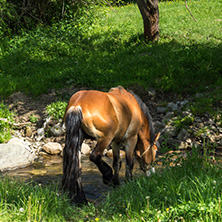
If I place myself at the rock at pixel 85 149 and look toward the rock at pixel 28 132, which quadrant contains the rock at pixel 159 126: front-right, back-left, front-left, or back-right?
back-right

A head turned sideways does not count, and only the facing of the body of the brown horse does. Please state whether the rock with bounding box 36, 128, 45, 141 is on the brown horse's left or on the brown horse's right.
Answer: on the brown horse's left

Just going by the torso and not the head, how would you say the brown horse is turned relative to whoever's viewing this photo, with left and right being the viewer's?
facing away from the viewer and to the right of the viewer

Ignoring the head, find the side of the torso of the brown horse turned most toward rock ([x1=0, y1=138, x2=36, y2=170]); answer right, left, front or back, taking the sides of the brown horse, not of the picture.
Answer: left

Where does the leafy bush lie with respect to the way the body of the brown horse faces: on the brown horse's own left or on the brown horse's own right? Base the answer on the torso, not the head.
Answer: on the brown horse's own left
